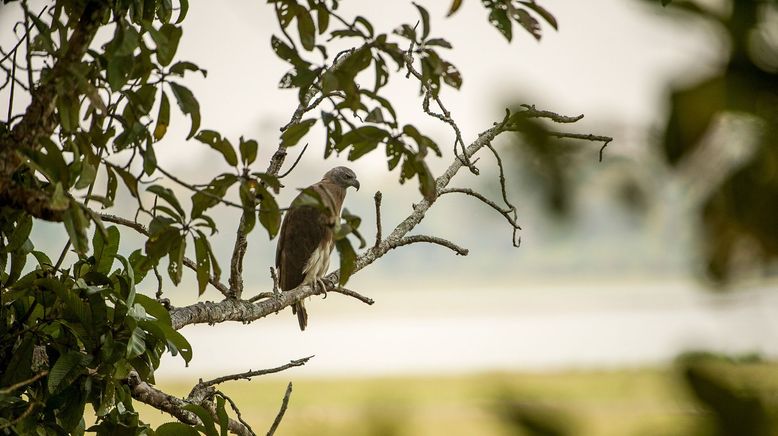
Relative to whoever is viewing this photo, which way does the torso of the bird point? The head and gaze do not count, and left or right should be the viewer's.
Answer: facing to the right of the viewer

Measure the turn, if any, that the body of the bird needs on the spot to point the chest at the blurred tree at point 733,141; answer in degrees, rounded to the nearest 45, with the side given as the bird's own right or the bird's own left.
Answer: approximately 90° to the bird's own right
